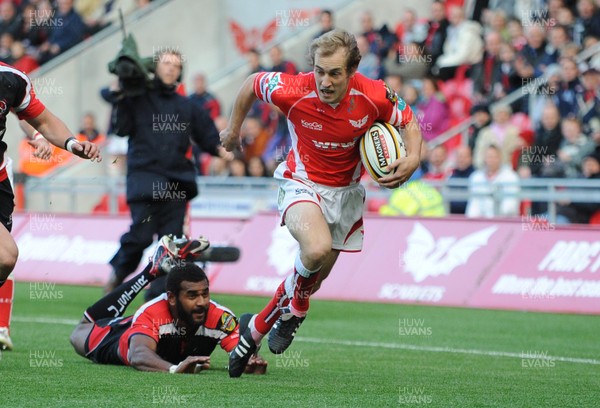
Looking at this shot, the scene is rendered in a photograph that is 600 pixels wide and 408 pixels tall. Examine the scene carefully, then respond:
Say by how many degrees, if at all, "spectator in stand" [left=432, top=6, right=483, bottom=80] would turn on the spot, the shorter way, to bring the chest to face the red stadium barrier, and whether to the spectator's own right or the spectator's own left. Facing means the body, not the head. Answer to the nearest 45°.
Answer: approximately 45° to the spectator's own left

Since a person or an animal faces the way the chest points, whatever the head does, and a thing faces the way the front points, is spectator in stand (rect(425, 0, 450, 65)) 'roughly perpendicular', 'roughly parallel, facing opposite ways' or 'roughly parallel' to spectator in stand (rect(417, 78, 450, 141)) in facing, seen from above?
roughly parallel

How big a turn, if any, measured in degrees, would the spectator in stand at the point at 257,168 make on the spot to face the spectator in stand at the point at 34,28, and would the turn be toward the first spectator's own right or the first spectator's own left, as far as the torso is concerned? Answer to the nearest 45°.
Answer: approximately 135° to the first spectator's own right

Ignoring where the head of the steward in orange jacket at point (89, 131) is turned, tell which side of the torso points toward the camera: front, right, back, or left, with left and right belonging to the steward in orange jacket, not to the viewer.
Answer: front

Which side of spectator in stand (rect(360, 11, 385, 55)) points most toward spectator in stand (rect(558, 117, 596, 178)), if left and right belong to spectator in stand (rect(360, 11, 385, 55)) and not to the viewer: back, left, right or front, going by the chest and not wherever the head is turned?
left

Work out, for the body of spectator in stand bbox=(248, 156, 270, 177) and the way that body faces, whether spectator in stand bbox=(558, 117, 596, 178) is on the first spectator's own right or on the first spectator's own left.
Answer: on the first spectator's own left

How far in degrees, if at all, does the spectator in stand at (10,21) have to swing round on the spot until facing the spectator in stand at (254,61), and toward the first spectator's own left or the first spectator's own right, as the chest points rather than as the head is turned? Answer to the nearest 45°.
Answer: approximately 90° to the first spectator's own left

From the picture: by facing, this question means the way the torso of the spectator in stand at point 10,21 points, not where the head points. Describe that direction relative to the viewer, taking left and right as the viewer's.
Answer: facing the viewer and to the left of the viewer

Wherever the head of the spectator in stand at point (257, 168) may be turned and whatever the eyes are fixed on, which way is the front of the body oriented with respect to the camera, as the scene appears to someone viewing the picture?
toward the camera

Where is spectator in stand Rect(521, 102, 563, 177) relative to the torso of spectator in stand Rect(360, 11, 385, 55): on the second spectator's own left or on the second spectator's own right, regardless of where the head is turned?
on the second spectator's own left

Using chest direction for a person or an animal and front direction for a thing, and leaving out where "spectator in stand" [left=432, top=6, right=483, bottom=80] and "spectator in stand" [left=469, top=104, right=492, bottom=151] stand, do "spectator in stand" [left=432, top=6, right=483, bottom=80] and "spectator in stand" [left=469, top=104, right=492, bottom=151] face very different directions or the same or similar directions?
same or similar directions

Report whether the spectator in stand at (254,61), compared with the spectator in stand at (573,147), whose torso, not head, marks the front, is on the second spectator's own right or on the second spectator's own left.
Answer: on the second spectator's own right

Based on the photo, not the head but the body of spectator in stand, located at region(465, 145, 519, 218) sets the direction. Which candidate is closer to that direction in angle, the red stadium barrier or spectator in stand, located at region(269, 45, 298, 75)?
the red stadium barrier

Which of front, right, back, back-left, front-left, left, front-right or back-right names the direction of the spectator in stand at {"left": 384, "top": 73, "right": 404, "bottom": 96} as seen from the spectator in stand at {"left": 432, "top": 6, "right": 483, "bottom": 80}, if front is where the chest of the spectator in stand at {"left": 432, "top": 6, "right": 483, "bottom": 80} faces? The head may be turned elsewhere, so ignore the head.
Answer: front

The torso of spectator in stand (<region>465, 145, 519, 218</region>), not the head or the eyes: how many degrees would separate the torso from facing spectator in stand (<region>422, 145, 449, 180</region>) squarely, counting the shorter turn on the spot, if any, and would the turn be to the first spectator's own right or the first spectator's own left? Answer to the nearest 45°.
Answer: approximately 135° to the first spectator's own right

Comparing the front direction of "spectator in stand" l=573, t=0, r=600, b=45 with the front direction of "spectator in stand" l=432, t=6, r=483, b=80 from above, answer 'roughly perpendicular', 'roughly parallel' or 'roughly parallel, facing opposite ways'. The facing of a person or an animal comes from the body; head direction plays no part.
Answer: roughly parallel

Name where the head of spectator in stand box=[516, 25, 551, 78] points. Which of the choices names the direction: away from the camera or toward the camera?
toward the camera
